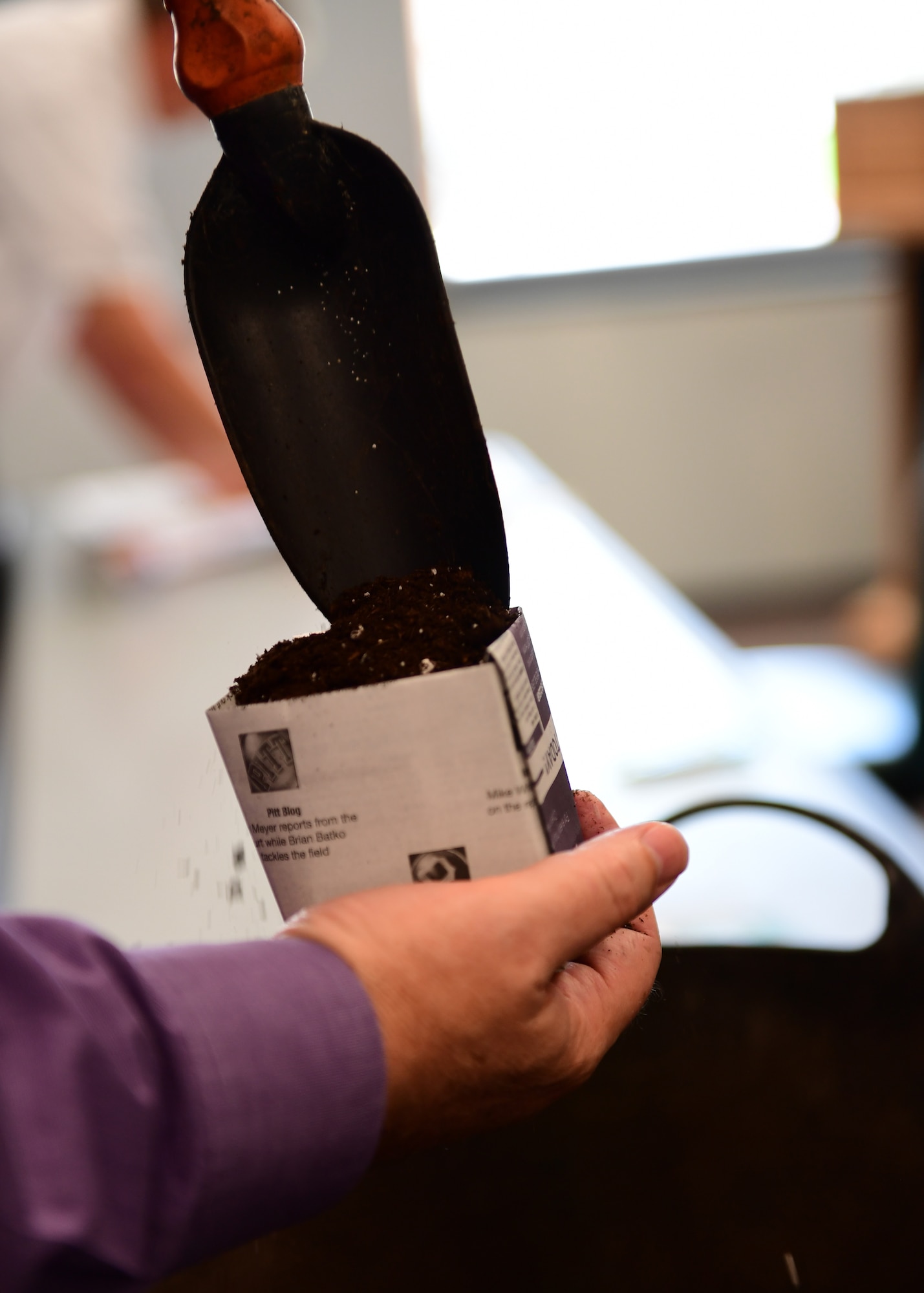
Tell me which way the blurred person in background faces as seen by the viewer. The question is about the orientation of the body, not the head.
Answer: to the viewer's right

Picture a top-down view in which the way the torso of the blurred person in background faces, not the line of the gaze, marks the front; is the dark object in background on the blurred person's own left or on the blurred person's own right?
on the blurred person's own right
